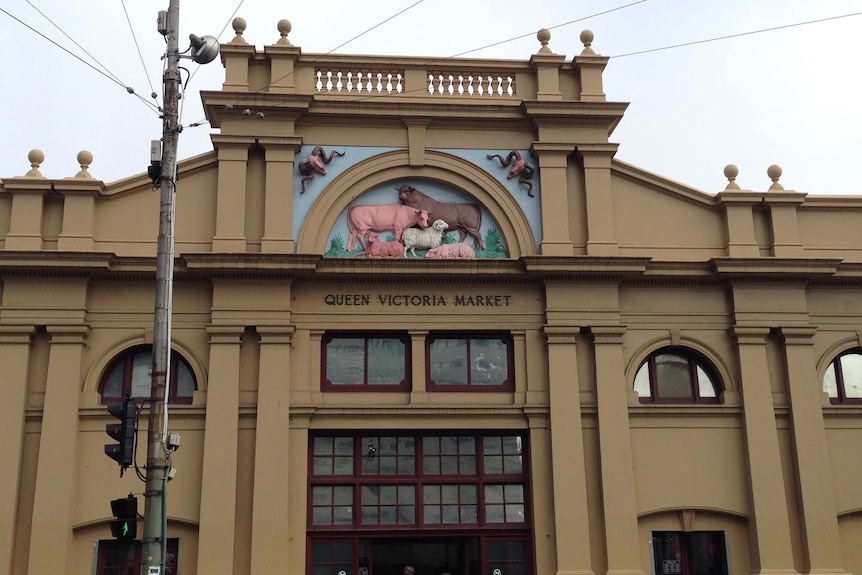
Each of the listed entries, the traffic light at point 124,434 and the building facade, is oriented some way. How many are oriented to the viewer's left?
1

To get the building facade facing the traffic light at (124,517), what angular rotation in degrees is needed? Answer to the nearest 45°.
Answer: approximately 45° to its right

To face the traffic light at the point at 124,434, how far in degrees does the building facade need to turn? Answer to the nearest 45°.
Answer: approximately 45° to its right

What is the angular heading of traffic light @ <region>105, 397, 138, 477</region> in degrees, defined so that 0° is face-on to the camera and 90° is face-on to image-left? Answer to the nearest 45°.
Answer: approximately 90°

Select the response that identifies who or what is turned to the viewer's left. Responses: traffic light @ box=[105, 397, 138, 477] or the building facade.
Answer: the traffic light

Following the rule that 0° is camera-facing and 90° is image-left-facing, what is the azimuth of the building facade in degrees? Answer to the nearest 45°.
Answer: approximately 0°

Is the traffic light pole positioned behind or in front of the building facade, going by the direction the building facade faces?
in front

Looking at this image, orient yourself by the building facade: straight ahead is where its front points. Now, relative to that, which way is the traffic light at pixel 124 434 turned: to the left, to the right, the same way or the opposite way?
to the right
